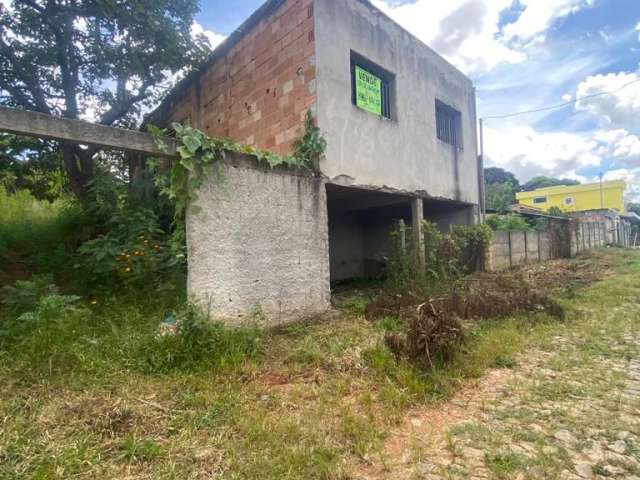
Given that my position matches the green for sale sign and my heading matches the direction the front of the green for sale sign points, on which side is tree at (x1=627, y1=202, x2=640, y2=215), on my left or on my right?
on my left

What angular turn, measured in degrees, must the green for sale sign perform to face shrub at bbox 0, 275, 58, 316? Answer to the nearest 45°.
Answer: approximately 90° to its right

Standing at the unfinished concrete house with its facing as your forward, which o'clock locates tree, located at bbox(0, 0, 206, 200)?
The tree is roughly at 5 o'clock from the unfinished concrete house.

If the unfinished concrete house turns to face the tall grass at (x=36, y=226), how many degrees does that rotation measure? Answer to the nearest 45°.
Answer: approximately 135° to its right

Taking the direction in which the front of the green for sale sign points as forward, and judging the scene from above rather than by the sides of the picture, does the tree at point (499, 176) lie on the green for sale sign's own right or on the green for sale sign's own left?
on the green for sale sign's own left

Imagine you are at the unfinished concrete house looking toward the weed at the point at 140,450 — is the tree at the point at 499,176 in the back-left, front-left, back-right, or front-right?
back-left

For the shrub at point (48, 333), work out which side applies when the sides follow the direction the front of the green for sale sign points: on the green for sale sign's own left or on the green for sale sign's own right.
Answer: on the green for sale sign's own right

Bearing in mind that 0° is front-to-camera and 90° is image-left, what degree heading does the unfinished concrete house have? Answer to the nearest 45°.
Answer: approximately 315°

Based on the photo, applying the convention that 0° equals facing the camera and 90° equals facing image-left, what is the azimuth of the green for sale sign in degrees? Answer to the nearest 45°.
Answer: approximately 315°

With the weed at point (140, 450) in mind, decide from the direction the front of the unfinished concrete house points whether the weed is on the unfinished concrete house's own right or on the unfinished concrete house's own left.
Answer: on the unfinished concrete house's own right
